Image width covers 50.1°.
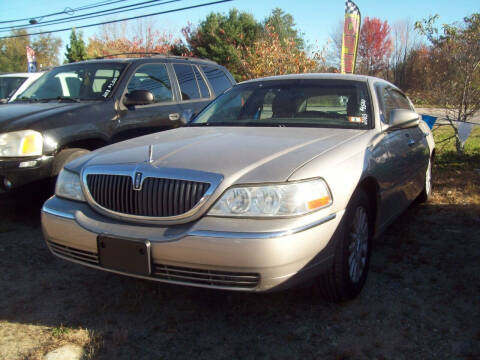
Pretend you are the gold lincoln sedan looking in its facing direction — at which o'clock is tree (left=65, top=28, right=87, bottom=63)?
The tree is roughly at 4 o'clock from the gold lincoln sedan.

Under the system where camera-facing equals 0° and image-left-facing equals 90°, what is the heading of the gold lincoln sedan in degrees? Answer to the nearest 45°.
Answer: approximately 45°

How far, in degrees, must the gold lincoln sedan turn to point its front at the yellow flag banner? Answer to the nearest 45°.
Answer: approximately 135° to its right

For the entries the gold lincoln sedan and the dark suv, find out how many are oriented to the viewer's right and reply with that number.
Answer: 0

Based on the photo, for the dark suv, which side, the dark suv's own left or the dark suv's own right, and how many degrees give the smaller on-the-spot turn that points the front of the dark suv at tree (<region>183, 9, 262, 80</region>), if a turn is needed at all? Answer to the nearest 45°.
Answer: approximately 135° to the dark suv's own right

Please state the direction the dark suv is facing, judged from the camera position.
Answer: facing the viewer and to the left of the viewer

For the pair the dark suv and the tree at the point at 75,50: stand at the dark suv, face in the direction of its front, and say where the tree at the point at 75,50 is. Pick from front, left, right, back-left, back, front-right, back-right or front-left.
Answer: back-right

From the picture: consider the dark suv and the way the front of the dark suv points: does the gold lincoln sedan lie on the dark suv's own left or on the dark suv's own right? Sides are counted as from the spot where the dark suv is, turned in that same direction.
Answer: on the dark suv's own left

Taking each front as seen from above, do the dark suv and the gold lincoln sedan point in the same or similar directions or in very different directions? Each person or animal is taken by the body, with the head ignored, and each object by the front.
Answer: same or similar directions

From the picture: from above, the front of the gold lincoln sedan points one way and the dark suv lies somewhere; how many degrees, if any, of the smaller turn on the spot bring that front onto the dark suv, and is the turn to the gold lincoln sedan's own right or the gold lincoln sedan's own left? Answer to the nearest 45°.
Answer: approximately 90° to the gold lincoln sedan's own right

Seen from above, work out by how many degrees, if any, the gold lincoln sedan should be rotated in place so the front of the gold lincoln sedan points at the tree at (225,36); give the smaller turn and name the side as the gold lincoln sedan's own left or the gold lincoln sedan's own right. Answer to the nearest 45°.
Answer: approximately 135° to the gold lincoln sedan's own right

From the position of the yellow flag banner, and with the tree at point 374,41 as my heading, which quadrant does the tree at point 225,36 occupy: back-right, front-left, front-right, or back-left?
front-left
